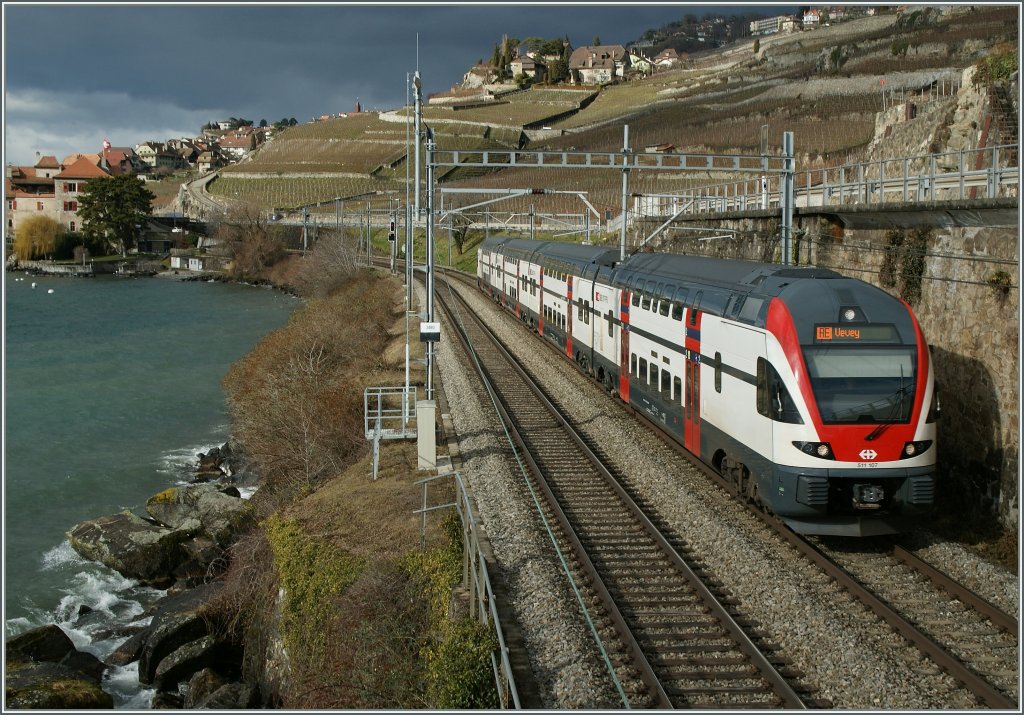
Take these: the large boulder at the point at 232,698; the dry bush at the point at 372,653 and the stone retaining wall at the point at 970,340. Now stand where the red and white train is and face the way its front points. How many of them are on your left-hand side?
1

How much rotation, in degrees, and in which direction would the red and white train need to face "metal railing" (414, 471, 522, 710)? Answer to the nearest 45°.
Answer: approximately 90° to its right

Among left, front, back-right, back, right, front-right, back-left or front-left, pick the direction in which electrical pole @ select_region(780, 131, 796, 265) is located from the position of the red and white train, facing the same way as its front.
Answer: back-left

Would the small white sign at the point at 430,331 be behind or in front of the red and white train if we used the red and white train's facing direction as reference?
behind
